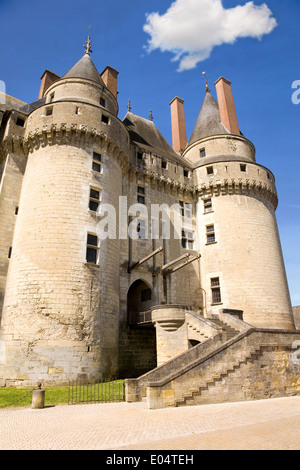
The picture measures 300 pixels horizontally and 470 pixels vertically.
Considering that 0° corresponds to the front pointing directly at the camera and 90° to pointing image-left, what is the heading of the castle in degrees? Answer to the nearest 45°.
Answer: approximately 315°
